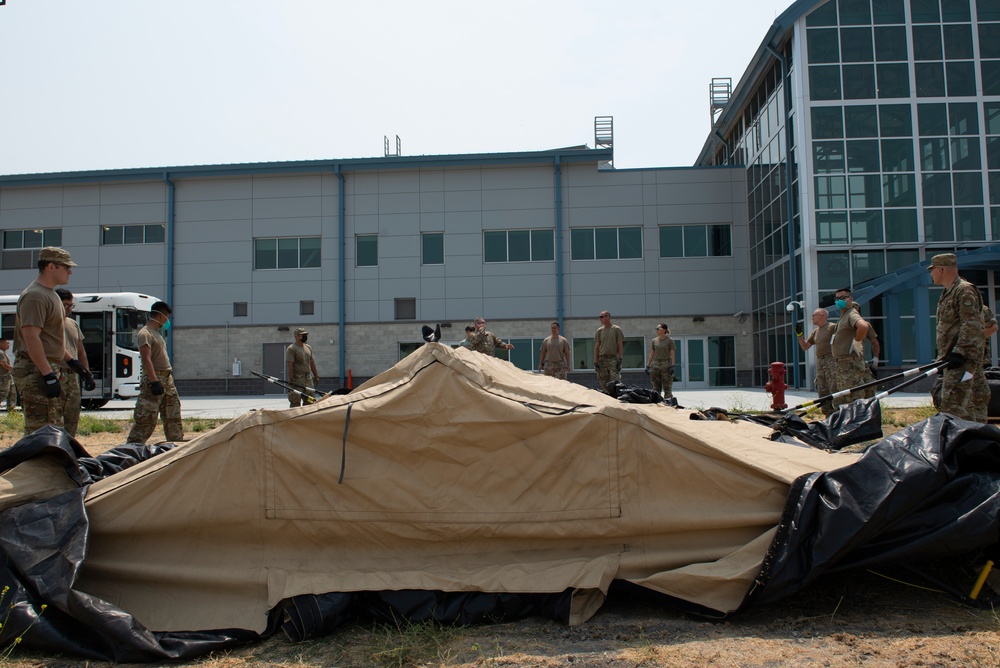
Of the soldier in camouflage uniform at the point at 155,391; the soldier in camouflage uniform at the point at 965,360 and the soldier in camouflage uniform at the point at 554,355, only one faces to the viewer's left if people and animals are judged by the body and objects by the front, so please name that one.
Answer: the soldier in camouflage uniform at the point at 965,360

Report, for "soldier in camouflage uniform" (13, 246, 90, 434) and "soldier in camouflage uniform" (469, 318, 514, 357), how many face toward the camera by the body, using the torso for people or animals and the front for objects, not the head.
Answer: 1

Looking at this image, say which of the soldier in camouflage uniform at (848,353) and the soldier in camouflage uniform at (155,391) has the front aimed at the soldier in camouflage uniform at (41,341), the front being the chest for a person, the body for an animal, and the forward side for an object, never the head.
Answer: the soldier in camouflage uniform at (848,353)

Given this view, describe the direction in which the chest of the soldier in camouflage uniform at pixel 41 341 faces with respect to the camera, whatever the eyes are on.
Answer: to the viewer's right

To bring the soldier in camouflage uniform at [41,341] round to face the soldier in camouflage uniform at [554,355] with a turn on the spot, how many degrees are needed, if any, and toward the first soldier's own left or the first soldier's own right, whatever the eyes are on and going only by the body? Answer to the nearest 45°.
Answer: approximately 45° to the first soldier's own left

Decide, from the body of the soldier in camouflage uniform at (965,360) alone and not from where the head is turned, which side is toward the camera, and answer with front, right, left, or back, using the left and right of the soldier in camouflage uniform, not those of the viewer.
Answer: left

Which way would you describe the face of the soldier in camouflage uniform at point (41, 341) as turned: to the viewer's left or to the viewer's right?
to the viewer's right

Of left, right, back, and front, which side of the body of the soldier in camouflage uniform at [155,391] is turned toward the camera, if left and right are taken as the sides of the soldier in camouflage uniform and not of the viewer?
right

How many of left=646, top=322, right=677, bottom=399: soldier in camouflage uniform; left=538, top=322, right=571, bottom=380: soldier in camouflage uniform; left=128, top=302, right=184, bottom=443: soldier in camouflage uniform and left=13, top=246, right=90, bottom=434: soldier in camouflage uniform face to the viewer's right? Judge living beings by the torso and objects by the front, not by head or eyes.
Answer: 2
